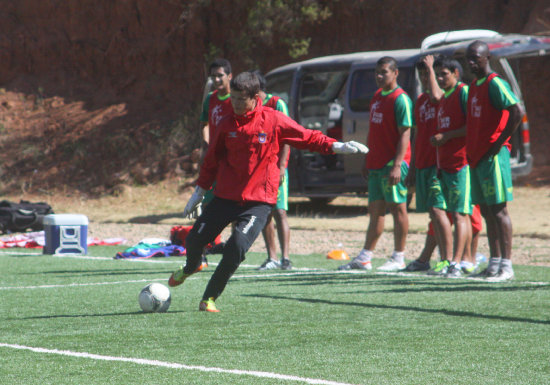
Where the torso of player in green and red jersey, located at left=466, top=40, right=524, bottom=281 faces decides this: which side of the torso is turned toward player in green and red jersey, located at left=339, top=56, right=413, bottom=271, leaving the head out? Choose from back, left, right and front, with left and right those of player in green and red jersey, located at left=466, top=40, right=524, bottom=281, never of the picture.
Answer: right

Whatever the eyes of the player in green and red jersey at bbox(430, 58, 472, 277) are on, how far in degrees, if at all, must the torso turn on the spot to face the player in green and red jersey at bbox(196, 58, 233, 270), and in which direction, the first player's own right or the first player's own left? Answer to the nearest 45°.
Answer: approximately 45° to the first player's own right

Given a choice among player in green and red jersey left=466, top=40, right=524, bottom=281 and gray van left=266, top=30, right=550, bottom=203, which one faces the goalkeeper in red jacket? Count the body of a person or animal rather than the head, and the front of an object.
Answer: the player in green and red jersey

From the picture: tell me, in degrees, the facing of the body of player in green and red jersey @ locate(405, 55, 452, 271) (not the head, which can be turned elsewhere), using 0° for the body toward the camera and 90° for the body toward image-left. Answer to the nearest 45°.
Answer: approximately 45°

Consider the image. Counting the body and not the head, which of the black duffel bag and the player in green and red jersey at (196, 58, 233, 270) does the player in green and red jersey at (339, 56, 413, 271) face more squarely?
the player in green and red jersey

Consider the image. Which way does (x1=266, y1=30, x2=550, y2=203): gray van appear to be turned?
to the viewer's left
